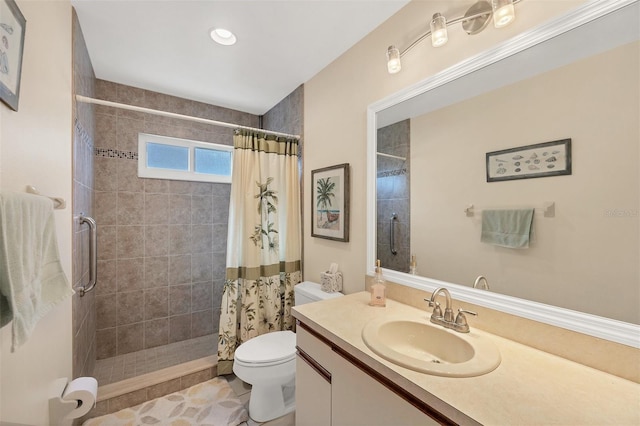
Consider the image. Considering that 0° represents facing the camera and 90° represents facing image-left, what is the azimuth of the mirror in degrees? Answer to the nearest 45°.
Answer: approximately 45°

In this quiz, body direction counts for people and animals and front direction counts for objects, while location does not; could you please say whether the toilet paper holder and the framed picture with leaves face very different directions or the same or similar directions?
very different directions

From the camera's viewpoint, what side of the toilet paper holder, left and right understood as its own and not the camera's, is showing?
right

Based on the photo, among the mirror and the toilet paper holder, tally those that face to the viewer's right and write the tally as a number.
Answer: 1

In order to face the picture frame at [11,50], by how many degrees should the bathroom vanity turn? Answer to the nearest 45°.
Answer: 0° — it already faces it

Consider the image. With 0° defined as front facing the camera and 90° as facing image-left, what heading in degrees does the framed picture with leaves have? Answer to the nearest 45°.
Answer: approximately 45°

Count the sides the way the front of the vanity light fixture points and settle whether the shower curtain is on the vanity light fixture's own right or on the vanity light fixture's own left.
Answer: on the vanity light fixture's own right
